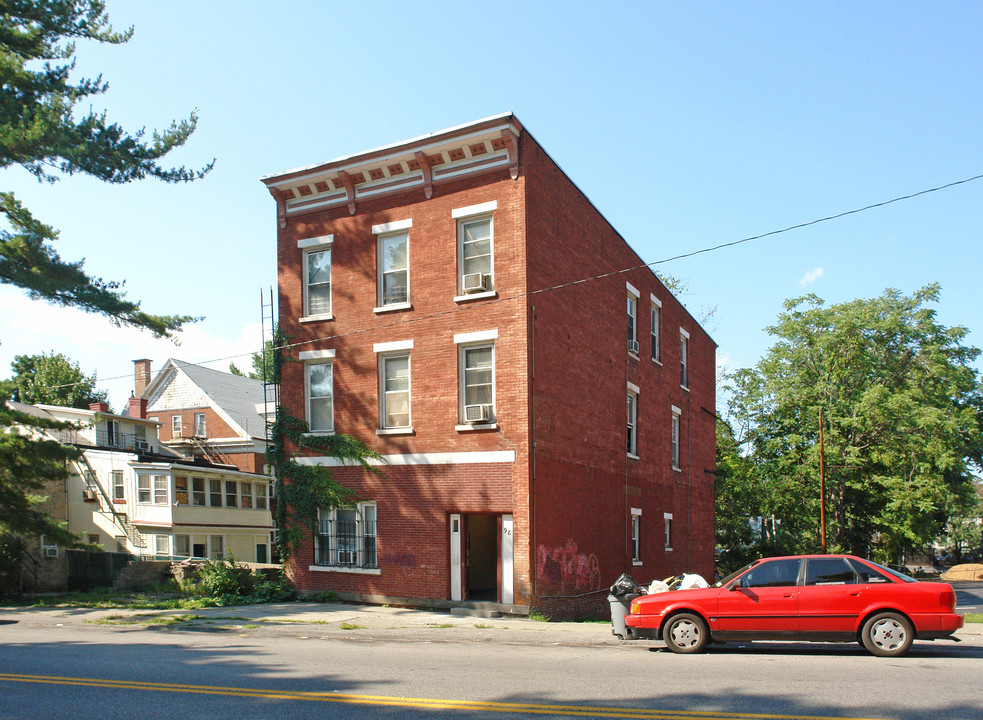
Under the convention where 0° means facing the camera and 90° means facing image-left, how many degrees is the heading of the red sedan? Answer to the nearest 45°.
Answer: approximately 90°

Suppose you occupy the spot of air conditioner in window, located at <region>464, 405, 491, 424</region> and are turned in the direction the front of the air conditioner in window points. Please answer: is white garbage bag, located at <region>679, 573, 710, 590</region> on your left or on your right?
on your left

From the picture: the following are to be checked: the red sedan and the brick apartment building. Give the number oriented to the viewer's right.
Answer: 0

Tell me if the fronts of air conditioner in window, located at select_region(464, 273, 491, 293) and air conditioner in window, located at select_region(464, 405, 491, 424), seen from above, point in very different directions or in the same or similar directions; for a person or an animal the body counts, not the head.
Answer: same or similar directions

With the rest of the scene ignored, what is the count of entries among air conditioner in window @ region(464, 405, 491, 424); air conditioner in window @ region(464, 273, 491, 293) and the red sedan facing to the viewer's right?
0

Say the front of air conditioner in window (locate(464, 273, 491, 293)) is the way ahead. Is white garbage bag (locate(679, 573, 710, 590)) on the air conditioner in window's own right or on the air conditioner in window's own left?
on the air conditioner in window's own left

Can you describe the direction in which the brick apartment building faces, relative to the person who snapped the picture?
facing the viewer and to the left of the viewer

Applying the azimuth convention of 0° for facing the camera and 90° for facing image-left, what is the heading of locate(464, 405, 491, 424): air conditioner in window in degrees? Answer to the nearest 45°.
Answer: approximately 45°
